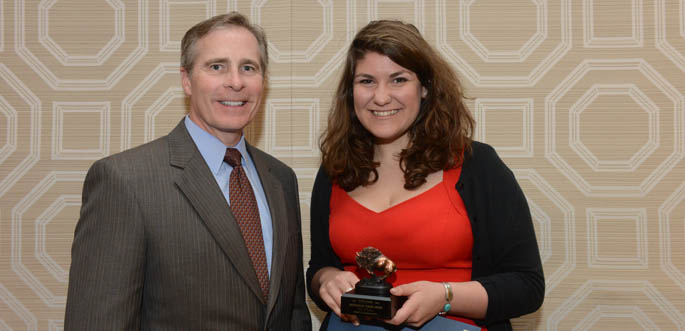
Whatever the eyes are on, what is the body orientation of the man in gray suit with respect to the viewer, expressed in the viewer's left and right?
facing the viewer and to the right of the viewer

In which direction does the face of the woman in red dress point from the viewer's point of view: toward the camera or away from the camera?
toward the camera

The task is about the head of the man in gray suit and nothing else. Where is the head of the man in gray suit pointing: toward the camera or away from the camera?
toward the camera

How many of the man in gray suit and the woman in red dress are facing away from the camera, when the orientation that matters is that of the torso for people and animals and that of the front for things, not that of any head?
0
